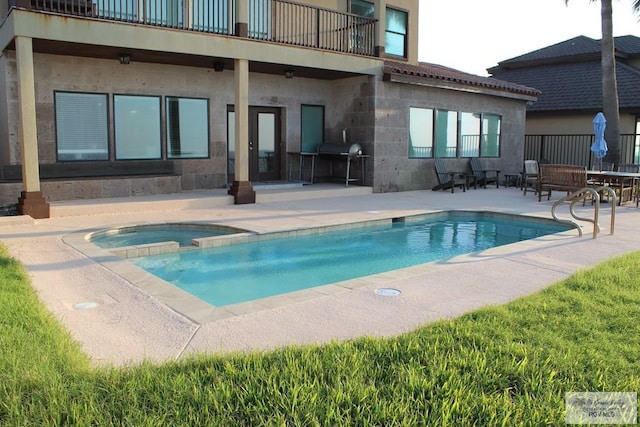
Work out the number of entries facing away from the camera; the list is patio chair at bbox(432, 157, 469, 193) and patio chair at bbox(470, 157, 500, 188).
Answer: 0

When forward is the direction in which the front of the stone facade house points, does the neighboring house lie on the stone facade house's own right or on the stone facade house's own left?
on the stone facade house's own left

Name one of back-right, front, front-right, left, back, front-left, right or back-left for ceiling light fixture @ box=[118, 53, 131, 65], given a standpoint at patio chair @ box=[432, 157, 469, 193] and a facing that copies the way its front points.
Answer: right

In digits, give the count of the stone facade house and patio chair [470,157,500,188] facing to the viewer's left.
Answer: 0

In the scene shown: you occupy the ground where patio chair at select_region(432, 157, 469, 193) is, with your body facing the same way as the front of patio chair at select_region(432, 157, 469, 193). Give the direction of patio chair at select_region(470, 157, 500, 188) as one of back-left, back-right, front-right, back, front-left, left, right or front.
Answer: left

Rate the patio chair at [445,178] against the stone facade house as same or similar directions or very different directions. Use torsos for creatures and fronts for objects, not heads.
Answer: same or similar directions

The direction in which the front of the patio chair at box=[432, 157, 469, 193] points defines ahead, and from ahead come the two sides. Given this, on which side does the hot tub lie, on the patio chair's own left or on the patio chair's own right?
on the patio chair's own right

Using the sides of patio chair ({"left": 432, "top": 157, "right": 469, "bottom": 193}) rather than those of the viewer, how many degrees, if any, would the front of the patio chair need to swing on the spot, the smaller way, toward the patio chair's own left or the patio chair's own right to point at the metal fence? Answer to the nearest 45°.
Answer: approximately 90° to the patio chair's own left

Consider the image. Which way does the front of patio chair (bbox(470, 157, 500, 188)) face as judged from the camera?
facing the viewer and to the right of the viewer

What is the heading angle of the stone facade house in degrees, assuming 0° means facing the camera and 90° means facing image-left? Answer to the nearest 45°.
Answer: approximately 315°

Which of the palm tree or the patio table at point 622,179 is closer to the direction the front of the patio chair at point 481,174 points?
the patio table

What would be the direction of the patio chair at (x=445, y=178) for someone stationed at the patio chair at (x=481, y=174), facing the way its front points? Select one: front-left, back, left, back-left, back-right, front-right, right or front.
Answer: right

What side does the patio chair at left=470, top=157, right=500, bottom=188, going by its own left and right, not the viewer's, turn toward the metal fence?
left

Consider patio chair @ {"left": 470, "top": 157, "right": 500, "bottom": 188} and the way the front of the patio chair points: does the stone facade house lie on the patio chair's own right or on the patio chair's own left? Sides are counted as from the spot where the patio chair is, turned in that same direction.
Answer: on the patio chair's own right

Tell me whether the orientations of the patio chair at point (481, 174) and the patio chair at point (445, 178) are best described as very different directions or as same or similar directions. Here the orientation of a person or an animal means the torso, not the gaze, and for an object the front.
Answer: same or similar directions
